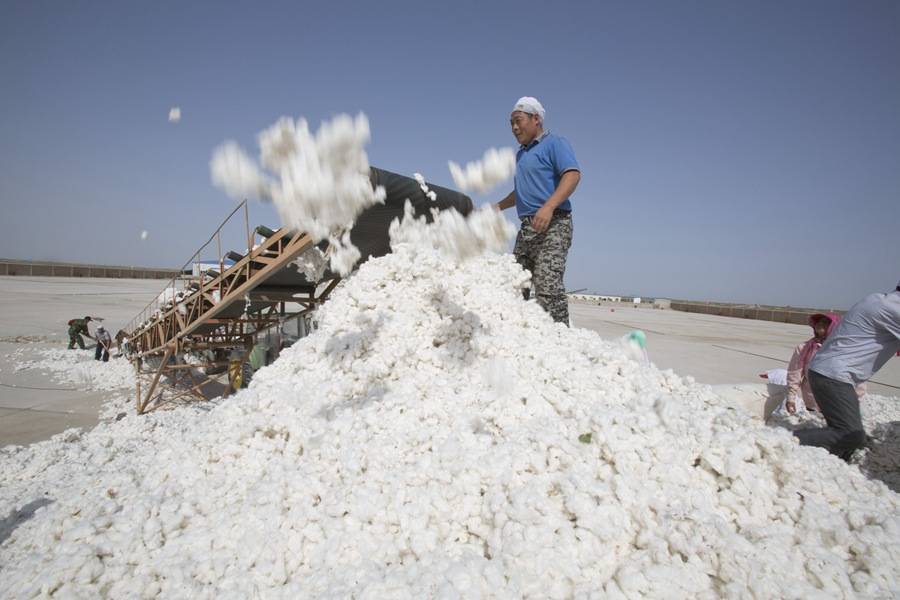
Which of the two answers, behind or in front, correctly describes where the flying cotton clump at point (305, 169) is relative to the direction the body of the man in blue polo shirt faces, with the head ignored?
in front

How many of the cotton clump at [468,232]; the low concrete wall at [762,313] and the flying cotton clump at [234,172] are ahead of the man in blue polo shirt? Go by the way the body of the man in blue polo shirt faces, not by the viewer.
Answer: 2

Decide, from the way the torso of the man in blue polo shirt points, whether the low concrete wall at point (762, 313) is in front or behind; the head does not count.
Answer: behind

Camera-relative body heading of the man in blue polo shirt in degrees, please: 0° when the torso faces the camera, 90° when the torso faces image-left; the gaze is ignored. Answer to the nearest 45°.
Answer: approximately 45°

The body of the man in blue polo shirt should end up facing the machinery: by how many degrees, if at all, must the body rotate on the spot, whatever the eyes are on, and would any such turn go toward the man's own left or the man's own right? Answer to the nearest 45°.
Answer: approximately 90° to the man's own right

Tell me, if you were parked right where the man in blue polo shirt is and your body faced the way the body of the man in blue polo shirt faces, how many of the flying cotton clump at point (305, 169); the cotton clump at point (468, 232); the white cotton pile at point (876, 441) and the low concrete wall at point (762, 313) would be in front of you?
2

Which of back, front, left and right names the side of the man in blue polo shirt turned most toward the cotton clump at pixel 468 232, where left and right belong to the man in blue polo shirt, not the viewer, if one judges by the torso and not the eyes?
front

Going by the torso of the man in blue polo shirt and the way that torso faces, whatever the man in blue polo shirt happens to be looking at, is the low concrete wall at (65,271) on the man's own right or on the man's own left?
on the man's own right
